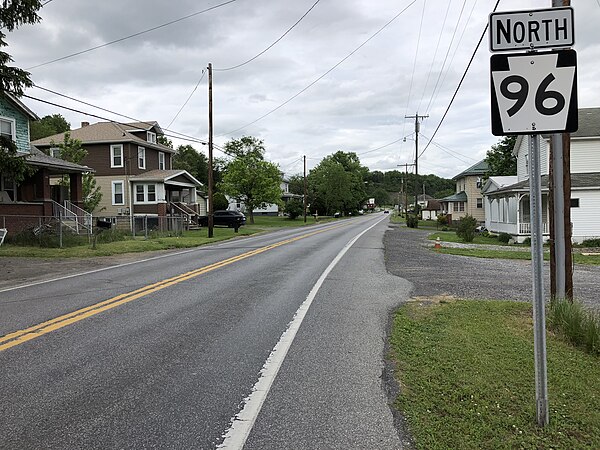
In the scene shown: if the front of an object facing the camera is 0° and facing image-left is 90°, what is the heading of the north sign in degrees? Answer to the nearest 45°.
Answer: approximately 0°

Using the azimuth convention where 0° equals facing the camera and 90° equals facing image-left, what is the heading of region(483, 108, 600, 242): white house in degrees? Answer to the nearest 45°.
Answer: approximately 45°

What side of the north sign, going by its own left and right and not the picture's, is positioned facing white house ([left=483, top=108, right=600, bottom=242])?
back

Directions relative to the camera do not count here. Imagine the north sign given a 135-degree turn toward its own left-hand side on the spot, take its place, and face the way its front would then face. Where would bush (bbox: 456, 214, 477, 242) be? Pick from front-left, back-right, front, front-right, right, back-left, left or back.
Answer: front-left

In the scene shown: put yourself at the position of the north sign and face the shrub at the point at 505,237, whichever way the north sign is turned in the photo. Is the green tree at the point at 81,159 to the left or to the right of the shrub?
left

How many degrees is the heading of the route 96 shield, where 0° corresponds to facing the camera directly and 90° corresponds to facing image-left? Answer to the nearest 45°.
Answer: approximately 0°

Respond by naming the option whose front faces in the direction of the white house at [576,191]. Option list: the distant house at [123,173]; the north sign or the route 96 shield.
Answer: the distant house

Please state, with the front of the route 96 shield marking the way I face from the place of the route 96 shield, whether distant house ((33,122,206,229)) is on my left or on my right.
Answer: on my right

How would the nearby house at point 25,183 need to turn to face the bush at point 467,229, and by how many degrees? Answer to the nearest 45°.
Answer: approximately 45° to its left

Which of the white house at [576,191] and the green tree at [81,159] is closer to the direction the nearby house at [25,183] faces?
the white house

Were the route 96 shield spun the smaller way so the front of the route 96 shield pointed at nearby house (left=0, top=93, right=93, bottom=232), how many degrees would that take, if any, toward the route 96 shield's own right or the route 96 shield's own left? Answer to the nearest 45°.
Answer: approximately 135° to the route 96 shield's own right

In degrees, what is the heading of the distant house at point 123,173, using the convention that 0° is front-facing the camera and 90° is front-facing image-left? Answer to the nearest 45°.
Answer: approximately 315°

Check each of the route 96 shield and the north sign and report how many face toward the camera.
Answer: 2

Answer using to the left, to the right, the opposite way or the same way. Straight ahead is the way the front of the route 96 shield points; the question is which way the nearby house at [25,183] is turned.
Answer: to the left

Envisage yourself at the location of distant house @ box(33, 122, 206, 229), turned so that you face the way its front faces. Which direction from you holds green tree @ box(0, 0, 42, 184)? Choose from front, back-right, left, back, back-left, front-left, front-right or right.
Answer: front-right

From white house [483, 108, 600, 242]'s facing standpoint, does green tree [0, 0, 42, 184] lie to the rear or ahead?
ahead
